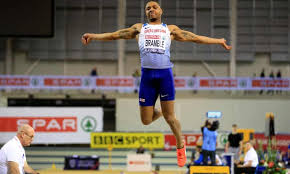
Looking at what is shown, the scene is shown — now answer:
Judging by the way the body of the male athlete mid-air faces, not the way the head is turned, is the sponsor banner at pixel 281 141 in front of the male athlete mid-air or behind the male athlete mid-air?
behind

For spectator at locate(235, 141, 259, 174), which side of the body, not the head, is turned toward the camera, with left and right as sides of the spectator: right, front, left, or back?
left

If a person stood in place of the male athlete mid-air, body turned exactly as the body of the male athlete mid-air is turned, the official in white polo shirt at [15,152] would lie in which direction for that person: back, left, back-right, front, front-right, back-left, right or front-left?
right

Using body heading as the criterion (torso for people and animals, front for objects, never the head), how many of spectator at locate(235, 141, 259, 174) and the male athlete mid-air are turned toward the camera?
1

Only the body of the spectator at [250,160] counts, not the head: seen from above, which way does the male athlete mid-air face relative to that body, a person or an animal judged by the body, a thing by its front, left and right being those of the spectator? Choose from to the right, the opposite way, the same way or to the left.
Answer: to the left

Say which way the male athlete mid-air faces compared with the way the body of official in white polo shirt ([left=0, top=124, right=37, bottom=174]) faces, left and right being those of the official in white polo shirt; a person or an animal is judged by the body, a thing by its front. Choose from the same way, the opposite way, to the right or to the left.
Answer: to the right

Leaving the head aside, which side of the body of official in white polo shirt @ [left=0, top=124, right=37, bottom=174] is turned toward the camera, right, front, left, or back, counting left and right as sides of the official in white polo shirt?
right

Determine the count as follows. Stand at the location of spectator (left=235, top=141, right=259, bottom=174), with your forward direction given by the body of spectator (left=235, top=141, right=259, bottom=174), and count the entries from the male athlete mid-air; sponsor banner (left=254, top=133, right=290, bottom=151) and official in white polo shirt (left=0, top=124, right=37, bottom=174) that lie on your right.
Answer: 1

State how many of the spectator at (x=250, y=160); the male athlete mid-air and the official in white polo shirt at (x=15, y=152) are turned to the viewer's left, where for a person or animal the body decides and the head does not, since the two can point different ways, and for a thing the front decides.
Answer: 1

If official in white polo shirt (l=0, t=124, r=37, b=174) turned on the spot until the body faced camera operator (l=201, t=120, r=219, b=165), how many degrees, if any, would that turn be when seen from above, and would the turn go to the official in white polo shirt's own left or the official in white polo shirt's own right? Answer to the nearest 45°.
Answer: approximately 45° to the official in white polo shirt's own left

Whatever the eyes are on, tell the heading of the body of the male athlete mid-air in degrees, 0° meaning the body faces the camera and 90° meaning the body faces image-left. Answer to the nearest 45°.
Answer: approximately 0°
